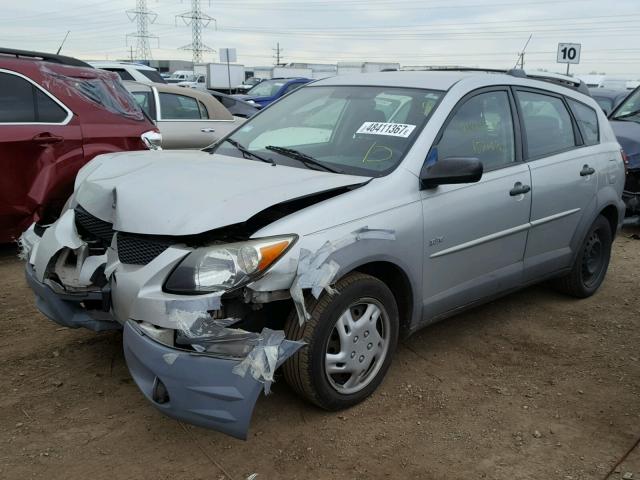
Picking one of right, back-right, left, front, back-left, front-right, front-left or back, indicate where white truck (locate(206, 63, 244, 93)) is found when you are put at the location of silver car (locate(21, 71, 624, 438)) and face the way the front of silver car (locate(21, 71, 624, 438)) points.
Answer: back-right

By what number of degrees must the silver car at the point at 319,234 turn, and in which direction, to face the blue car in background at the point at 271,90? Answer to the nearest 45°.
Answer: approximately 135° to its right

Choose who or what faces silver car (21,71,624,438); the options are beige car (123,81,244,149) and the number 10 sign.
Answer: the number 10 sign

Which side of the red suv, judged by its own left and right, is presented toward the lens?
left

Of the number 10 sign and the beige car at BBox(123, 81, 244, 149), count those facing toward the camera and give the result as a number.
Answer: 1

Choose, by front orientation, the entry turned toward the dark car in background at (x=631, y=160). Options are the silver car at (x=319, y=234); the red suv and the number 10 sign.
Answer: the number 10 sign

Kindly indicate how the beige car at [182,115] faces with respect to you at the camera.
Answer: facing to the left of the viewer

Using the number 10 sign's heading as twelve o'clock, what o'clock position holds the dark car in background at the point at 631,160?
The dark car in background is roughly at 12 o'clock from the number 10 sign.

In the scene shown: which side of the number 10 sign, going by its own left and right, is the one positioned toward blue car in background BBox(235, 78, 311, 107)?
right
